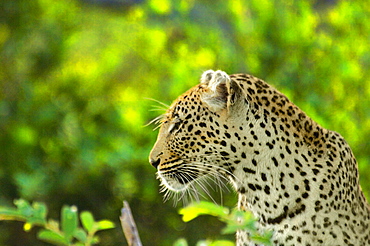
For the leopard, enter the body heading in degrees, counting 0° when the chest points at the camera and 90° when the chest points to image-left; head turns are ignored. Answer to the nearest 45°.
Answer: approximately 90°

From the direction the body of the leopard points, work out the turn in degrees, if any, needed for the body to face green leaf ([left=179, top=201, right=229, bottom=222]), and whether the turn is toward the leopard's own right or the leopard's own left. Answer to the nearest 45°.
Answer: approximately 90° to the leopard's own left
